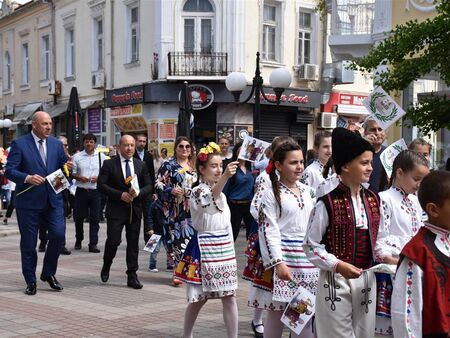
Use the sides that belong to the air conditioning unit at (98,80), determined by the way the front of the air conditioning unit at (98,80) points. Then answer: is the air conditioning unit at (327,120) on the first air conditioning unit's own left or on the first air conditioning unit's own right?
on the first air conditioning unit's own left

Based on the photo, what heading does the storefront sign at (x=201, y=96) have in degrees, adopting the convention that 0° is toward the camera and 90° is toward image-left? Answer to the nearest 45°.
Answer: approximately 0°

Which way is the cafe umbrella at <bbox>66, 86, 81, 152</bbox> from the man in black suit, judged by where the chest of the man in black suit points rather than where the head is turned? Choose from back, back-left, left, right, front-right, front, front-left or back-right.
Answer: back

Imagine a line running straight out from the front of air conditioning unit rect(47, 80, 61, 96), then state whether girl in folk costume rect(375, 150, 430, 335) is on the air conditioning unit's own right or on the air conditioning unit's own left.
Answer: on the air conditioning unit's own left

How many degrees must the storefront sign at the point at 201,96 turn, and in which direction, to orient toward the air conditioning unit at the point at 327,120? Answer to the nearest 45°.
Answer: approximately 135° to its left

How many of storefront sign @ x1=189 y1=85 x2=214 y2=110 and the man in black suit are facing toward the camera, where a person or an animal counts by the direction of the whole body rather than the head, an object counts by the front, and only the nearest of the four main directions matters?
2

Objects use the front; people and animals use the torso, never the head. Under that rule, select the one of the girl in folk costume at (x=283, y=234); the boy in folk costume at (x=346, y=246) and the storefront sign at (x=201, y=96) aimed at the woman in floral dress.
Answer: the storefront sign
